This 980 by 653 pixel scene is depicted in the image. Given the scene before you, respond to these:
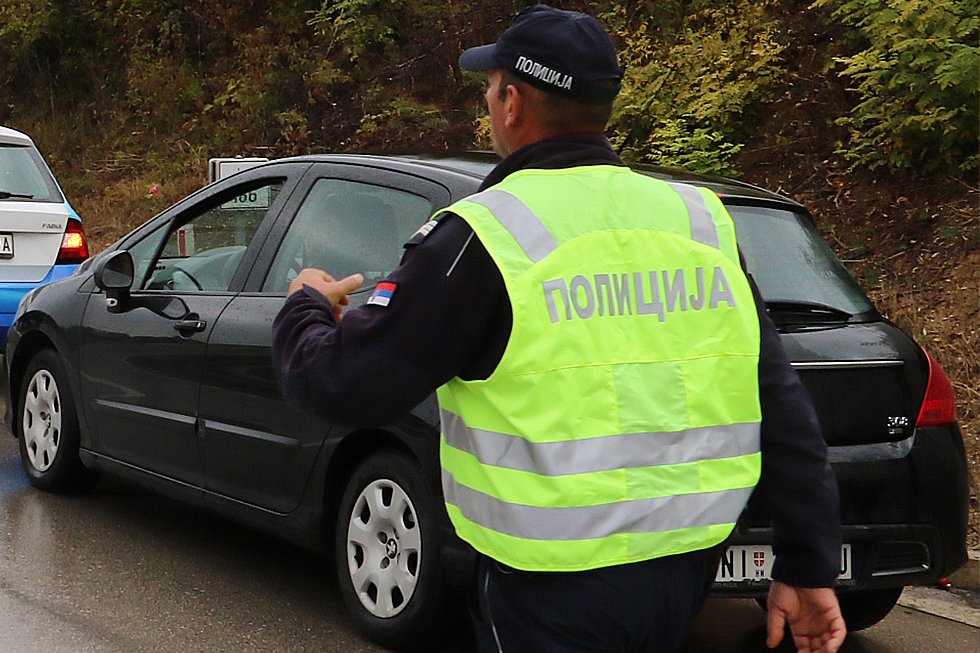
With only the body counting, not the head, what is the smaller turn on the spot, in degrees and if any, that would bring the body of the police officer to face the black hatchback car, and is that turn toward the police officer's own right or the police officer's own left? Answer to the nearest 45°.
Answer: approximately 45° to the police officer's own right

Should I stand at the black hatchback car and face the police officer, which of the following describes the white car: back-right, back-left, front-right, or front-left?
back-right

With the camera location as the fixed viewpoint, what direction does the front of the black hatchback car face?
facing away from the viewer and to the left of the viewer

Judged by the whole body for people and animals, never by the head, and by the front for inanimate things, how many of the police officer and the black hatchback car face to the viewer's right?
0

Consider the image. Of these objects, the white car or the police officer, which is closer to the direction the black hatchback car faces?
the white car

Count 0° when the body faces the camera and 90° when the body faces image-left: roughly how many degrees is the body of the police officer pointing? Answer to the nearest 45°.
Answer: approximately 135°

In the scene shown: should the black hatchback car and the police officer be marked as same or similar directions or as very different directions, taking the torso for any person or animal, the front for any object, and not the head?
same or similar directions

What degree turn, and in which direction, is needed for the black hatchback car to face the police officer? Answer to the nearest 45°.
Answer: approximately 135° to its left

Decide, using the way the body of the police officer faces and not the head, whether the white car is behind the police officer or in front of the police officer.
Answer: in front

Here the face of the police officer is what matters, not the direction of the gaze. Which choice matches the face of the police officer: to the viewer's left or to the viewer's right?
to the viewer's left

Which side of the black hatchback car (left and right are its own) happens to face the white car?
front
